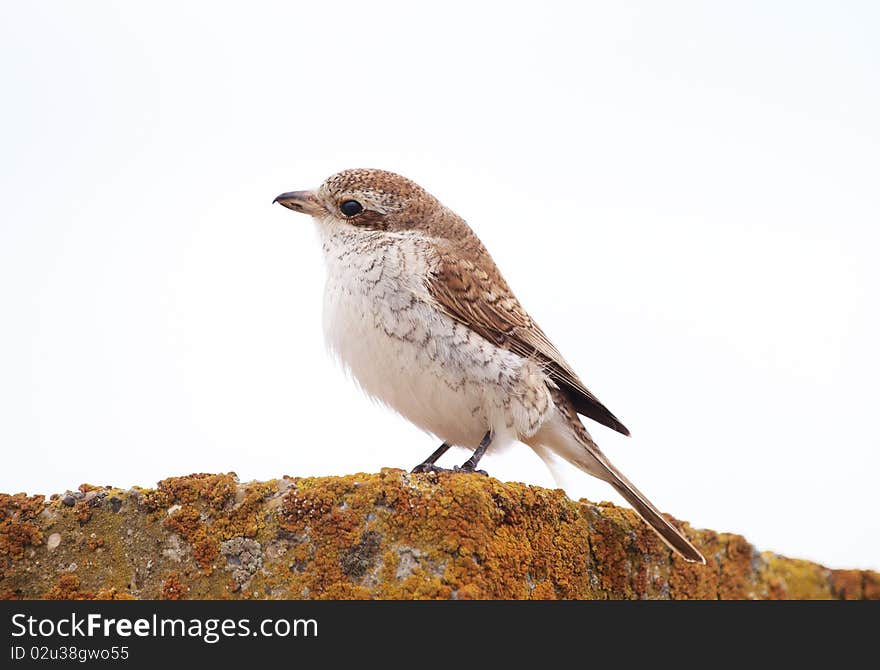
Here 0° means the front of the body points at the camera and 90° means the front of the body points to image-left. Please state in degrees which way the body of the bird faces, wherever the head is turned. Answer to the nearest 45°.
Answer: approximately 90°
